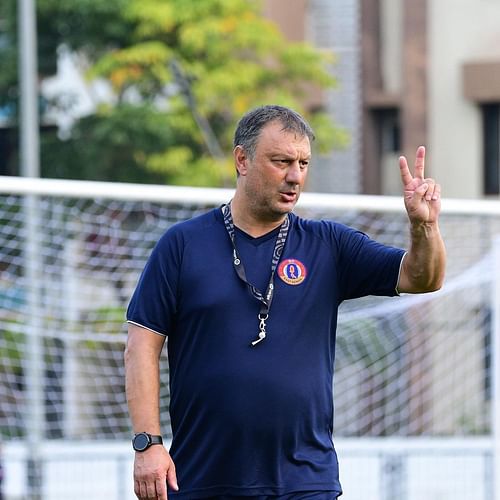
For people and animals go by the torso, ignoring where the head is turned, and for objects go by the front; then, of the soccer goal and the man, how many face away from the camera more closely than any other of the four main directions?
0

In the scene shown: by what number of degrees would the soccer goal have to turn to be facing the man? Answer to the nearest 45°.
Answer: approximately 45° to its right

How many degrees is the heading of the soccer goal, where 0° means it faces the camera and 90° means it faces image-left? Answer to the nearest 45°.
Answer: approximately 315°

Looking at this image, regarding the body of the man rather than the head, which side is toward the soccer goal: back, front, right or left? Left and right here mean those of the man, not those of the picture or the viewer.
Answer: back

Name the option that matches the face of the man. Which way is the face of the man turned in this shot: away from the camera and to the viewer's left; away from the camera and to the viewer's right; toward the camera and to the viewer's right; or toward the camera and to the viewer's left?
toward the camera and to the viewer's right

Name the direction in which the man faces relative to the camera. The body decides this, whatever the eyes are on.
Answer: toward the camera
